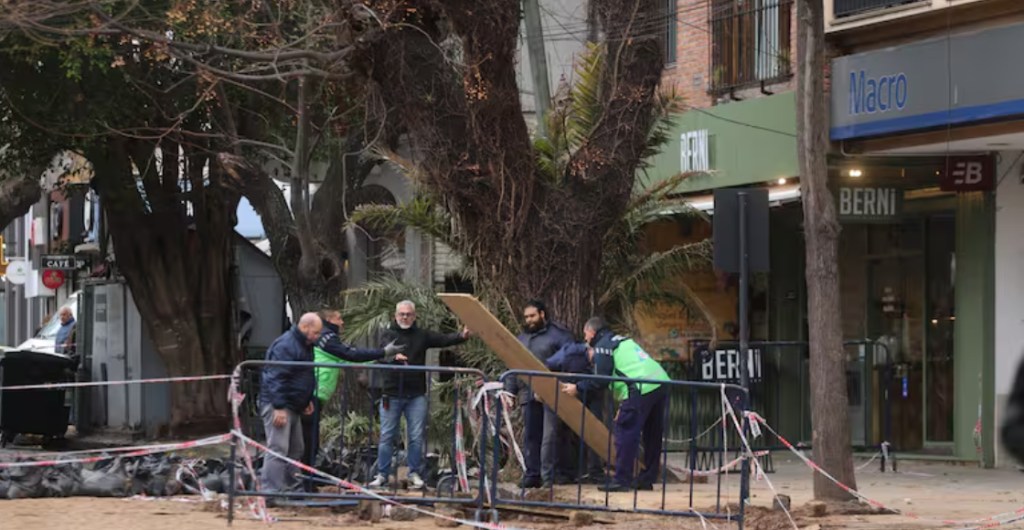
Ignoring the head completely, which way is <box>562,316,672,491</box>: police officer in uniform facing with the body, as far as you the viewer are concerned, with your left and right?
facing to the left of the viewer

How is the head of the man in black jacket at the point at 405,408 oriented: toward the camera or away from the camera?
toward the camera

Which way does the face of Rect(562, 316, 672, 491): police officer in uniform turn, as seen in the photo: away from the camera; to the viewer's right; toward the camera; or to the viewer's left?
to the viewer's left

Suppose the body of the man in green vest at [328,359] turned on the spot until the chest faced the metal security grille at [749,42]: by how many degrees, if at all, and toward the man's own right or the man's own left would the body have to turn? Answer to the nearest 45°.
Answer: approximately 45° to the man's own left

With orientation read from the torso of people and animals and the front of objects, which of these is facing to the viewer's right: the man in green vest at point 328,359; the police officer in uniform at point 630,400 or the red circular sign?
the man in green vest

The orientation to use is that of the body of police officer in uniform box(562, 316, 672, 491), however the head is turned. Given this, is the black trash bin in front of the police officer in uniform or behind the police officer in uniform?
in front

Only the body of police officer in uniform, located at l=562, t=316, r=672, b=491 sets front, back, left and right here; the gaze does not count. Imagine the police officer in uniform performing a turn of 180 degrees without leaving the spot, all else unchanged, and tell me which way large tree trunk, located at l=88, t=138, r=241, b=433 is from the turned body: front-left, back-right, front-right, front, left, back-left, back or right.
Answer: back-left

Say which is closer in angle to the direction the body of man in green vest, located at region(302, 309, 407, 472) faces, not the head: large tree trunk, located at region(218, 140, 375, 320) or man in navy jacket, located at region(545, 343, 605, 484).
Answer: the man in navy jacket

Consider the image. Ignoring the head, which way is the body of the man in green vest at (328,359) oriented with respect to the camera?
to the viewer's right

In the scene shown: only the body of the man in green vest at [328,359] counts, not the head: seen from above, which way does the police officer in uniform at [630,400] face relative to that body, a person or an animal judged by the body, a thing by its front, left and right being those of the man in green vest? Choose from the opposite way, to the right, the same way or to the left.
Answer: the opposite way

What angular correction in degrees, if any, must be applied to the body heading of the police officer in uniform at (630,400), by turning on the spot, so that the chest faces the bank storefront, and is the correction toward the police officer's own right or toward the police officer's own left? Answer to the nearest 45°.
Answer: approximately 135° to the police officer's own right

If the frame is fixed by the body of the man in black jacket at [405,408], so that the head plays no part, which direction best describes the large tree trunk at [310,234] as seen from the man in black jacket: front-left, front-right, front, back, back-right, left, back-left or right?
back

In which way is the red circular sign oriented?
toward the camera

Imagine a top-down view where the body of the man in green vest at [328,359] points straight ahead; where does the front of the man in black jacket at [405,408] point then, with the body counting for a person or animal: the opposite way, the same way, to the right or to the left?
to the right
